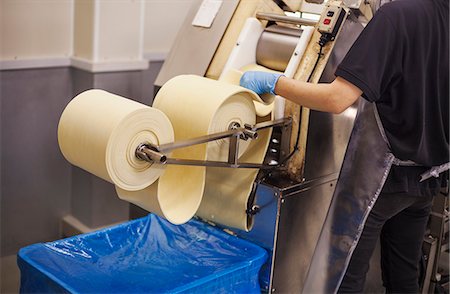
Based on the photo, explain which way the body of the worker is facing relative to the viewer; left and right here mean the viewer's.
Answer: facing away from the viewer and to the left of the viewer
